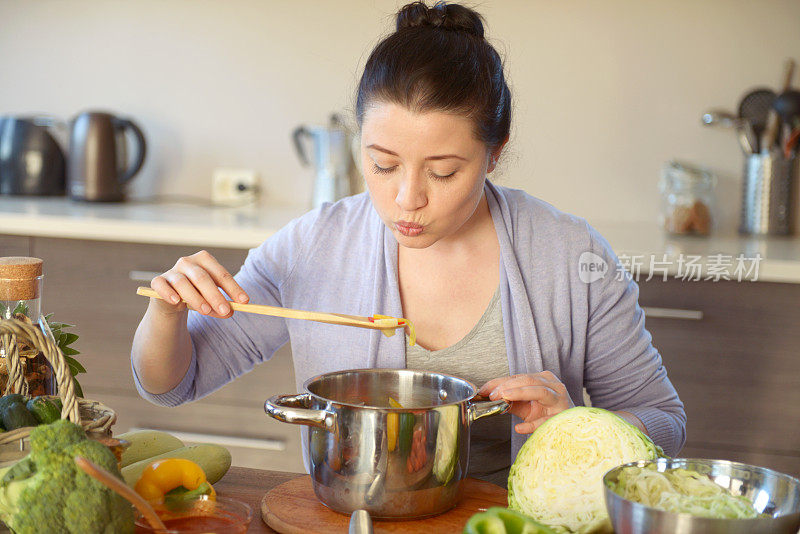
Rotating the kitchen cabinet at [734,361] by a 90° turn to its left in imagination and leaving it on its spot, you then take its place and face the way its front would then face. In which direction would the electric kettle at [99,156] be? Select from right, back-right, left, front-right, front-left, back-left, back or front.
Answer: back

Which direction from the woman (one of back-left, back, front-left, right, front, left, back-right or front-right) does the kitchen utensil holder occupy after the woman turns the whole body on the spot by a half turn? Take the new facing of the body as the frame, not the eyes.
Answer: front-right

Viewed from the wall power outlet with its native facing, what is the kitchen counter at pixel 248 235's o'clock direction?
The kitchen counter is roughly at 12 o'clock from the wall power outlet.

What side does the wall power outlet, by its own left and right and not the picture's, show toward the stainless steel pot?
front

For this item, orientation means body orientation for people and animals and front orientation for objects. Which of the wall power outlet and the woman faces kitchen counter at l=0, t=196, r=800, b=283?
the wall power outlet

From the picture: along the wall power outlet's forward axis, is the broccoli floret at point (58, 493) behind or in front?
in front

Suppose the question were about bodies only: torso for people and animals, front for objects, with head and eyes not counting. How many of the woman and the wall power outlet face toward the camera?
2

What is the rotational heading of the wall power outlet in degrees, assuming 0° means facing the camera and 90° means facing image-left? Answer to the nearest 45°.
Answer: approximately 0°

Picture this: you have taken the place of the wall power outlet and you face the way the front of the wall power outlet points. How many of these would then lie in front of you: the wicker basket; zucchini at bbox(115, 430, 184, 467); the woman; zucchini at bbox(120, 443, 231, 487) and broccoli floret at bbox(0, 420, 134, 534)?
5

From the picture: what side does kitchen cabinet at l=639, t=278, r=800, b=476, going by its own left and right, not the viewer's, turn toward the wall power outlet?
right

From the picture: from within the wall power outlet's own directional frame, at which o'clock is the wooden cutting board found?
The wooden cutting board is roughly at 12 o'clock from the wall power outlet.
